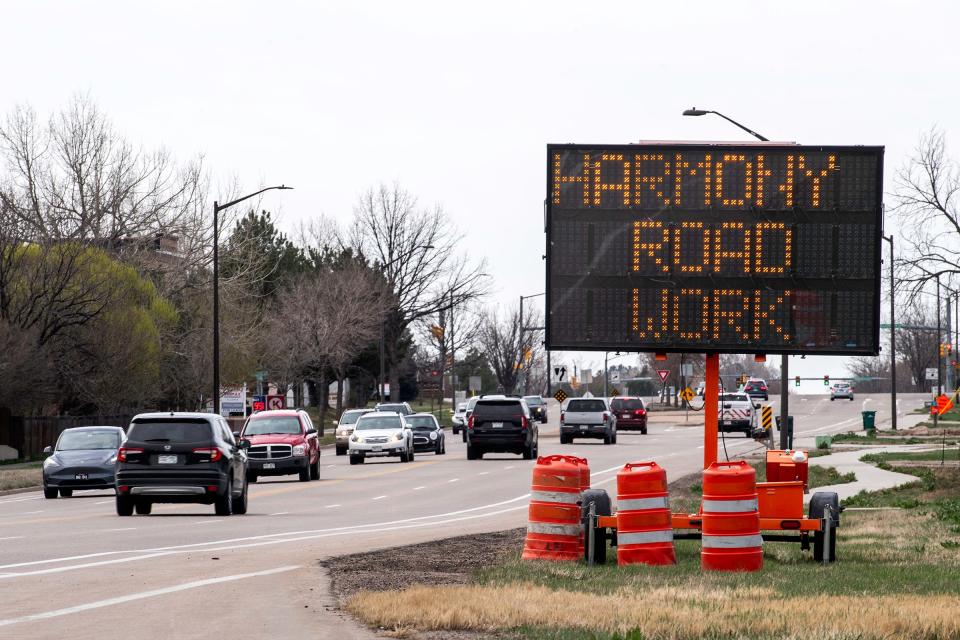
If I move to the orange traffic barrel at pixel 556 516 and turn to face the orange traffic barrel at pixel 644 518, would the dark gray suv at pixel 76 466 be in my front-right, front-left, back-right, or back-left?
back-left

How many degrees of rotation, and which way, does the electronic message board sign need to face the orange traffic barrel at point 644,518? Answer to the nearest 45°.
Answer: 0° — it already faces it

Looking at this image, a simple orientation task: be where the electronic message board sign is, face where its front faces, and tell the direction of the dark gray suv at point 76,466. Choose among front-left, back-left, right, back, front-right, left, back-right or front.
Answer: back-right

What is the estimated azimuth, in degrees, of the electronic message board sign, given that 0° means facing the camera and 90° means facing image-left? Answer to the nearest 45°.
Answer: approximately 0°

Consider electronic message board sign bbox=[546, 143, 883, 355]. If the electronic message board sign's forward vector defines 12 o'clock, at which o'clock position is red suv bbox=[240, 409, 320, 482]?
The red suv is roughly at 5 o'clock from the electronic message board sign.

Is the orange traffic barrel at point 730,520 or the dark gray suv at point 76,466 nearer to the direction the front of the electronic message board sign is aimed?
the orange traffic barrel

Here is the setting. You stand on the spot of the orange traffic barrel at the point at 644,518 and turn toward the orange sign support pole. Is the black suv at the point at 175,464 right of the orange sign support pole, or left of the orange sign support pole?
left

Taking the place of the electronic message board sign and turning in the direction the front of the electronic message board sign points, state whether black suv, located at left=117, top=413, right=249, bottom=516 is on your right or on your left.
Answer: on your right

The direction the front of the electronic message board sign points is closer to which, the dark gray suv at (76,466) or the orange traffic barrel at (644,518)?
the orange traffic barrel

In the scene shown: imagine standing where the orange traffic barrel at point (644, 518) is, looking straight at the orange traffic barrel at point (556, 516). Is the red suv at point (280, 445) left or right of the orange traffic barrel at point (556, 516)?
right

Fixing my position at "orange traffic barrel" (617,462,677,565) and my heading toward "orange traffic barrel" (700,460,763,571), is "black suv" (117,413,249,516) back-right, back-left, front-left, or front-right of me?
back-left
